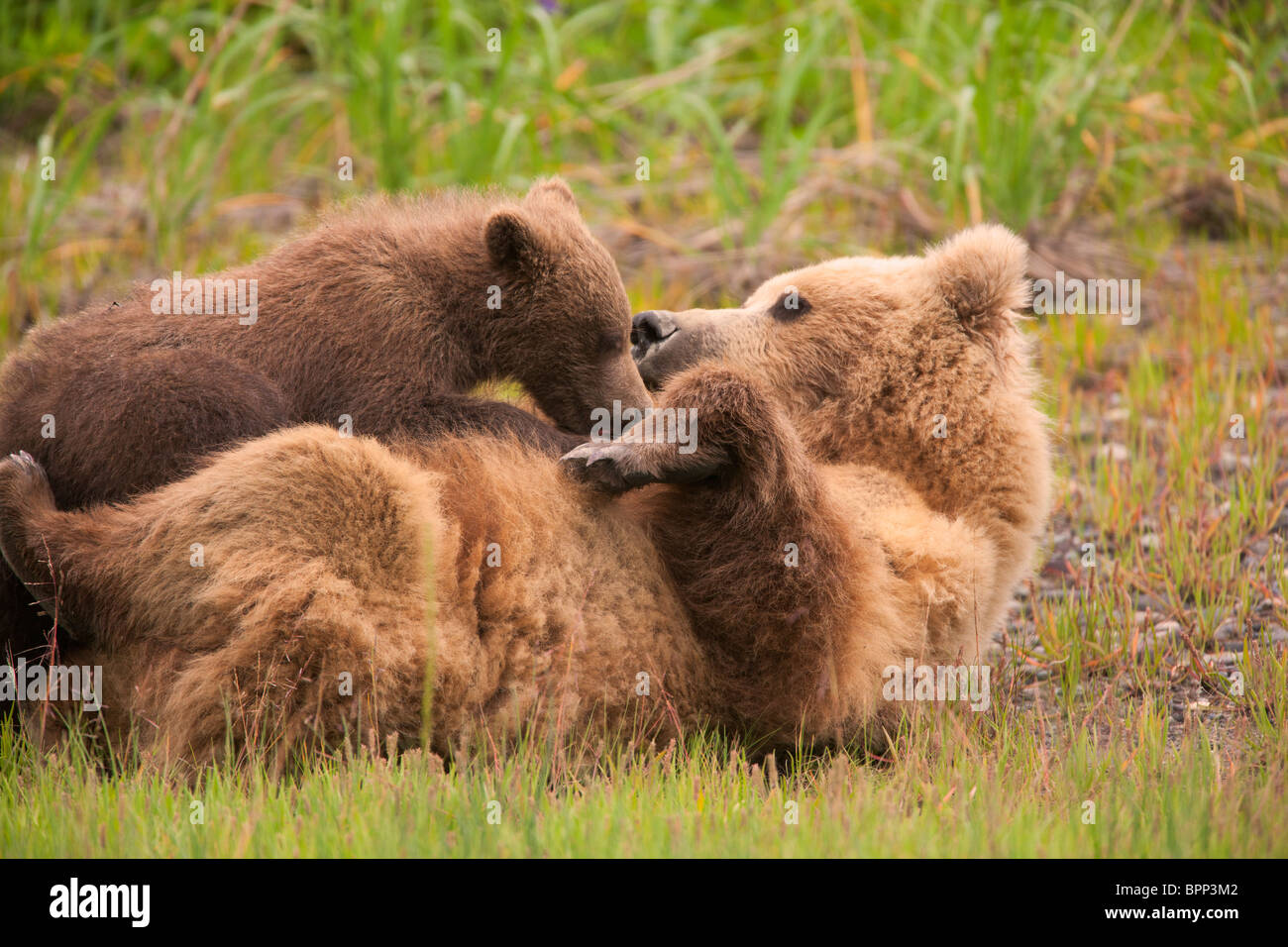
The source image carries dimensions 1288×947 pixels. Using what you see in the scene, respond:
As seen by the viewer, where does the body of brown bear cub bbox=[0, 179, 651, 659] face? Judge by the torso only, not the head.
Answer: to the viewer's right
